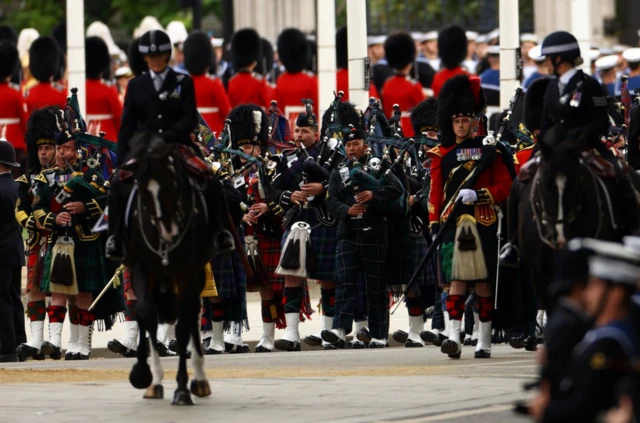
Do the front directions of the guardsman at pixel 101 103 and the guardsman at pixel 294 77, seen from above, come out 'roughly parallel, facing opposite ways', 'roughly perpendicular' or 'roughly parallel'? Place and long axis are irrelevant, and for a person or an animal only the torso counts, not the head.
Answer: roughly parallel

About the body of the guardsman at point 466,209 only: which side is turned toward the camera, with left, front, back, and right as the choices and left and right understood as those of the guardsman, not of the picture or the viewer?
front

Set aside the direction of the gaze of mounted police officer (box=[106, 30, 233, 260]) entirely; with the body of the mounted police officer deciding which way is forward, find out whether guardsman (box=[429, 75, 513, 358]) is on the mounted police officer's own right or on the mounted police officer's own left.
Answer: on the mounted police officer's own left

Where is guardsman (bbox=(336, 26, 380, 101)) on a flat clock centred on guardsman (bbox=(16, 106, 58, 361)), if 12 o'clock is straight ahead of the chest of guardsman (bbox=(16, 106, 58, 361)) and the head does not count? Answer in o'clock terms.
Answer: guardsman (bbox=(336, 26, 380, 101)) is roughly at 7 o'clock from guardsman (bbox=(16, 106, 58, 361)).

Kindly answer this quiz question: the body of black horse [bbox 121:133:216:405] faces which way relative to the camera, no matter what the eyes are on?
toward the camera
